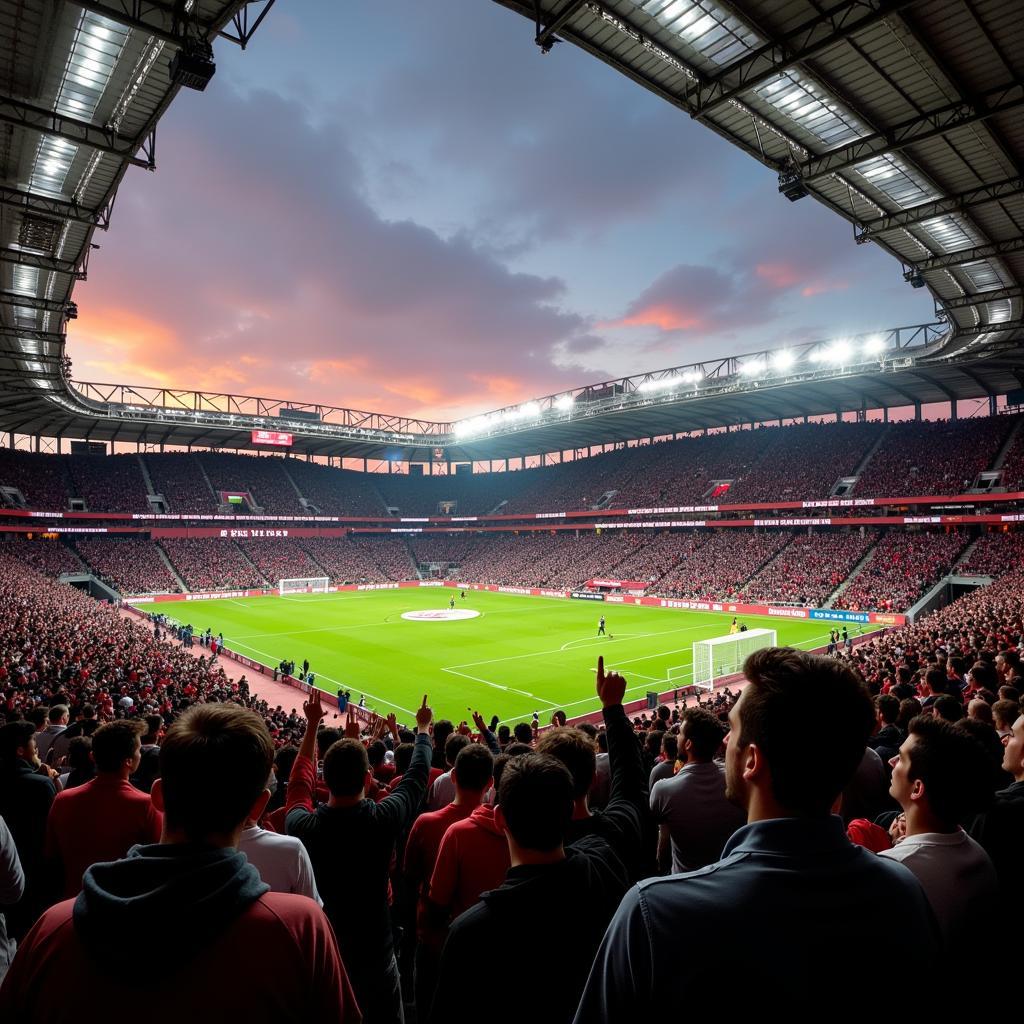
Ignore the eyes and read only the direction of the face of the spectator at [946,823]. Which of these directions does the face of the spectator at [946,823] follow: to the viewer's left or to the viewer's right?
to the viewer's left

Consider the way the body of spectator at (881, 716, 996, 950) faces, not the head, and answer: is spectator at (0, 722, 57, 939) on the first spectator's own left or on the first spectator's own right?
on the first spectator's own left

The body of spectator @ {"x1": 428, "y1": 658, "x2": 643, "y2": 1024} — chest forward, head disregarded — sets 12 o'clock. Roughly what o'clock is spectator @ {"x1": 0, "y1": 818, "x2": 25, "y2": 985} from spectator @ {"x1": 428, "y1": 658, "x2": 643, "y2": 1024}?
spectator @ {"x1": 0, "y1": 818, "x2": 25, "y2": 985} is roughly at 10 o'clock from spectator @ {"x1": 428, "y1": 658, "x2": 643, "y2": 1024}.

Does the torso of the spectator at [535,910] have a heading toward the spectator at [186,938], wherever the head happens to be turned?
no

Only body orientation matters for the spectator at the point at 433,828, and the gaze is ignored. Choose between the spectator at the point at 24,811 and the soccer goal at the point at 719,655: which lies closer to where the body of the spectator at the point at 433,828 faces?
the soccer goal

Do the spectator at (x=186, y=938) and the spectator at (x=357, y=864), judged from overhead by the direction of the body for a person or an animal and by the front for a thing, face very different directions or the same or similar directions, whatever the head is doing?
same or similar directions

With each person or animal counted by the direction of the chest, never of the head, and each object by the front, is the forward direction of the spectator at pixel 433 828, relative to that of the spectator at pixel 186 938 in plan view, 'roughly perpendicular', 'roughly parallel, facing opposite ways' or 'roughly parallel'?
roughly parallel

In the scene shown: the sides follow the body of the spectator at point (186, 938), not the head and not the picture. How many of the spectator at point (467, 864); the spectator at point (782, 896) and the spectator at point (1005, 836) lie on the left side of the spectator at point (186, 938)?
0

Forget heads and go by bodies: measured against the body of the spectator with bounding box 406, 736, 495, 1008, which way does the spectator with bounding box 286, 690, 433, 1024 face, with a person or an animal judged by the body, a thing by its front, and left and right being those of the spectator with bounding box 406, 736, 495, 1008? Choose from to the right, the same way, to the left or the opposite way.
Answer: the same way

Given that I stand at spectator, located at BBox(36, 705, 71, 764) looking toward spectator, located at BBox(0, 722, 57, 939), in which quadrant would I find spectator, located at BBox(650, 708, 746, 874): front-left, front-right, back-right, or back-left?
front-left

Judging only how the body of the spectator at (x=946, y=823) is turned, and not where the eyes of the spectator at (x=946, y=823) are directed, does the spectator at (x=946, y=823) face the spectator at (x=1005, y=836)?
no

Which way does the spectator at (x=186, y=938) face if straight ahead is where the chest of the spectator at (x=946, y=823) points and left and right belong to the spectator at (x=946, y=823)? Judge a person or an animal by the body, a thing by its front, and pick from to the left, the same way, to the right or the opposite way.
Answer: the same way

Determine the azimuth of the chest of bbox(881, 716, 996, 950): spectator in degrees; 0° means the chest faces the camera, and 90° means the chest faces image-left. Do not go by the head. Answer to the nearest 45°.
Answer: approximately 135°

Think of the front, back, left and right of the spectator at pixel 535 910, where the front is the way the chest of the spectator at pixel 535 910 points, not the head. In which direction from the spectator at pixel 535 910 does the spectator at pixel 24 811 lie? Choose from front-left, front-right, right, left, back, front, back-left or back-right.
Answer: front-left

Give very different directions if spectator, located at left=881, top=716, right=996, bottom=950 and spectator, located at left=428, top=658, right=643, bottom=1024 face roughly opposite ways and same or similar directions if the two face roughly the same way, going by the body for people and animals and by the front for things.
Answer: same or similar directions

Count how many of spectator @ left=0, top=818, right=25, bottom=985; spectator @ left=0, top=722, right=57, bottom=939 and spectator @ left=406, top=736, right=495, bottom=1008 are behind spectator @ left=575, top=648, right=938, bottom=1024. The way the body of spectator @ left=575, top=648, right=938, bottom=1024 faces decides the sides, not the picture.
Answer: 0

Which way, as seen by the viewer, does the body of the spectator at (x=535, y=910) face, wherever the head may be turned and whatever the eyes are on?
away from the camera

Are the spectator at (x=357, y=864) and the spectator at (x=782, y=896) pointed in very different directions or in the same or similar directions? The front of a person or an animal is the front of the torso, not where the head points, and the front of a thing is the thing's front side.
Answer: same or similar directions

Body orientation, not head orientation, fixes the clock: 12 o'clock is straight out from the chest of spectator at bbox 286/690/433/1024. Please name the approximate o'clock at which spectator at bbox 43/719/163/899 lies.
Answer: spectator at bbox 43/719/163/899 is roughly at 10 o'clock from spectator at bbox 286/690/433/1024.

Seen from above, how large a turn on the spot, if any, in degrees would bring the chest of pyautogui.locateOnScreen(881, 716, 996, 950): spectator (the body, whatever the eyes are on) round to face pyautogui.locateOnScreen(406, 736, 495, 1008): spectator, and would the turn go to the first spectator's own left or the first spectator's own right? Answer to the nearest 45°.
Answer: approximately 45° to the first spectator's own left
